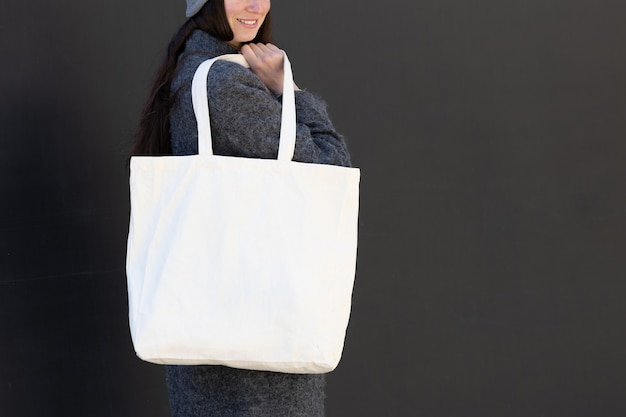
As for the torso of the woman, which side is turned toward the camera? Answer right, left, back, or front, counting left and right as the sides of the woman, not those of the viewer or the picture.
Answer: right
